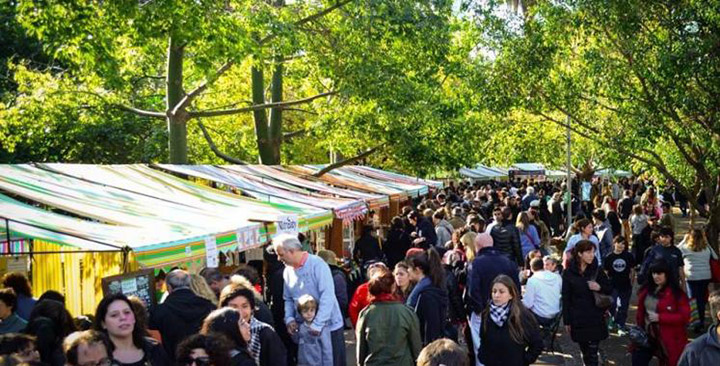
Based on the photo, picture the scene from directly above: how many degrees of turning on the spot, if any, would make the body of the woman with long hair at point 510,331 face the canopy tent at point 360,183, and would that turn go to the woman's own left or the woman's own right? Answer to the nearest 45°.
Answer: approximately 135° to the woman's own right

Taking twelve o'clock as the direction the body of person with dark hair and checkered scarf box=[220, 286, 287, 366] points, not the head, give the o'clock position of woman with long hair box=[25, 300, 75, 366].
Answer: woman with long hair box=[25, 300, 75, 366] is roughly at 2 o'clock from person with dark hair and checkered scarf box=[220, 286, 287, 366].

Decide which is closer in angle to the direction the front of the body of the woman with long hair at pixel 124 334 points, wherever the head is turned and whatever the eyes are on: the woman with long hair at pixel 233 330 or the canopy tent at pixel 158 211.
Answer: the woman with long hair

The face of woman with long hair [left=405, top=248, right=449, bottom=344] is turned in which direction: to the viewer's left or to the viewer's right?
to the viewer's left

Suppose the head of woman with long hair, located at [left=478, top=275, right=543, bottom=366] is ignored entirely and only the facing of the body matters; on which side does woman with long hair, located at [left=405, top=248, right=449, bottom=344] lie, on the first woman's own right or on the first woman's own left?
on the first woman's own right

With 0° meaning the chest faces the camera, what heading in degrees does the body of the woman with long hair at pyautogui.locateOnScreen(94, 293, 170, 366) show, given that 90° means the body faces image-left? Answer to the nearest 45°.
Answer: approximately 0°

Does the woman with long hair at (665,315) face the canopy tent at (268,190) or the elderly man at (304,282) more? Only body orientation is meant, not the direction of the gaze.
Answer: the elderly man
